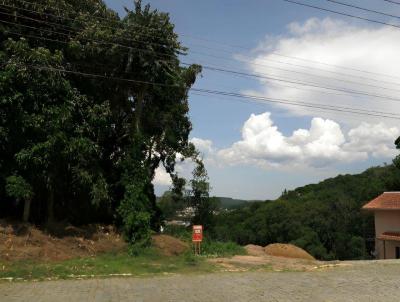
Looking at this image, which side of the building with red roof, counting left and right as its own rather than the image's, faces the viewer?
front

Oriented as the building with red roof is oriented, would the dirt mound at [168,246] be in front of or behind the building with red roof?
in front

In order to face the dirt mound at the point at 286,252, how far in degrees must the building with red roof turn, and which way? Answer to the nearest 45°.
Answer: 0° — it already faces it

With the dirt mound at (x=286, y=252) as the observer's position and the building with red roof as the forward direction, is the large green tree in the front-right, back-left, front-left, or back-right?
back-left

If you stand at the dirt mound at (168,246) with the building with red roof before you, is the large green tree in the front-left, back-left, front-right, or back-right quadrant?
back-left

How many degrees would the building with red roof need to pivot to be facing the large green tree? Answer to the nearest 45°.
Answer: approximately 45° to its right

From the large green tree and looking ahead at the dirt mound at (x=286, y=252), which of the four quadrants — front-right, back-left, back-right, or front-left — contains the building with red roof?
front-left
